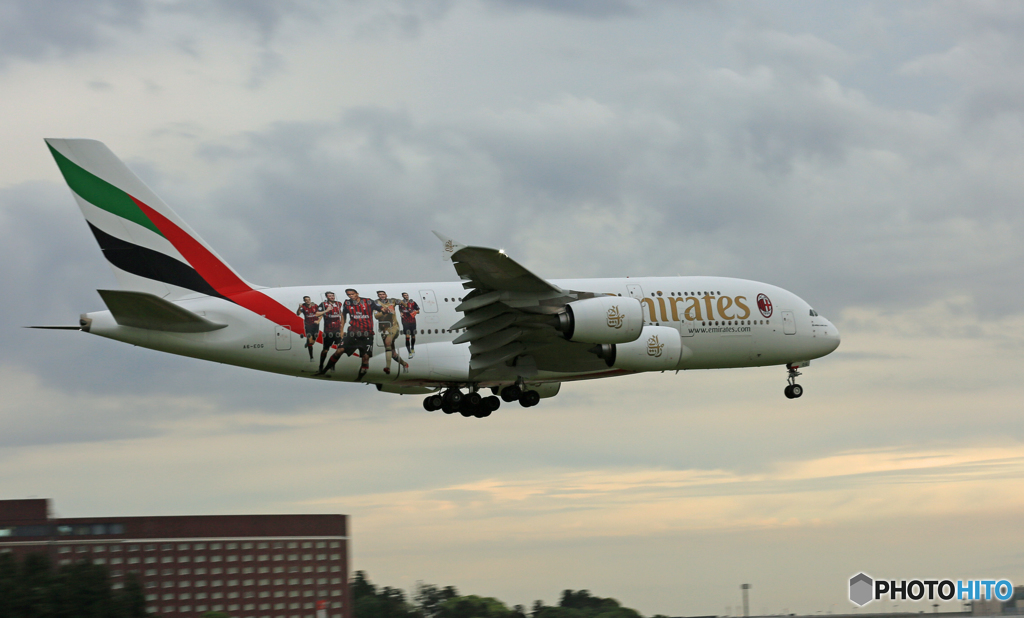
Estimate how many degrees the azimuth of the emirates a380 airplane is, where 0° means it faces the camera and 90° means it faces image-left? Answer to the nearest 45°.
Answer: approximately 270°
